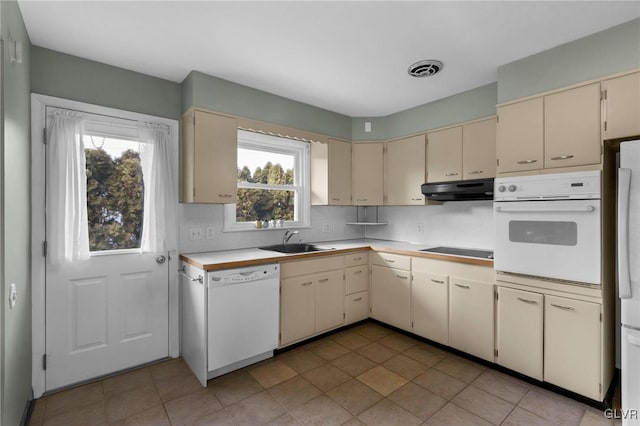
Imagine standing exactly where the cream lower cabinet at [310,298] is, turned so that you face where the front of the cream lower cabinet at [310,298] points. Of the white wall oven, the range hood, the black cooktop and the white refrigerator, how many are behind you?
0

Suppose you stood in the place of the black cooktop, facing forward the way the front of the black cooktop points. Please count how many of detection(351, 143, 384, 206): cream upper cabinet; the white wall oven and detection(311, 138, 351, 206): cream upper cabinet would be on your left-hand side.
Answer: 1

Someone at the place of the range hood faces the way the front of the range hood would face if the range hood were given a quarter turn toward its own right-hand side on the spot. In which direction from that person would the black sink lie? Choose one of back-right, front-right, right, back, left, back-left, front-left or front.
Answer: front-left

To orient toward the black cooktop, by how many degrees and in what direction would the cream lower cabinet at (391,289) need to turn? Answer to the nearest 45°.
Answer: approximately 135° to its left

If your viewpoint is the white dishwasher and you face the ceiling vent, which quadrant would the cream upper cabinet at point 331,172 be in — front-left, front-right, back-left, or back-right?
front-left

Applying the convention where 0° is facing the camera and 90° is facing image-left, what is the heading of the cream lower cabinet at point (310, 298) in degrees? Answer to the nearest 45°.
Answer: approximately 315°

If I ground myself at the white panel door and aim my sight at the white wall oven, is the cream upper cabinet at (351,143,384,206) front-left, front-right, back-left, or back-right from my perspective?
front-left

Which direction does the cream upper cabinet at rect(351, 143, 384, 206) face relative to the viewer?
toward the camera

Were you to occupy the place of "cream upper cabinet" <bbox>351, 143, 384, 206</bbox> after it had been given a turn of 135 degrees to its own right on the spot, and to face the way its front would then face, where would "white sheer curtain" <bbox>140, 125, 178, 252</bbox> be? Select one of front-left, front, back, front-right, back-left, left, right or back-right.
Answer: left

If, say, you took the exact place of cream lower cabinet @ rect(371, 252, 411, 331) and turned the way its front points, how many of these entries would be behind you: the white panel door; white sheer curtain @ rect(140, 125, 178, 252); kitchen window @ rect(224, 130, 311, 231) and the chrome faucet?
0

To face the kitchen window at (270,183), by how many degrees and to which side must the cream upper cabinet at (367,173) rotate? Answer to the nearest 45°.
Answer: approximately 45° to its right

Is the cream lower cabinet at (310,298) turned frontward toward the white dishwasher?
no

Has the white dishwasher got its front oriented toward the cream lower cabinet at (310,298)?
no

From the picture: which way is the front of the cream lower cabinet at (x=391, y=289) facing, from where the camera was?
facing the viewer and to the left of the viewer

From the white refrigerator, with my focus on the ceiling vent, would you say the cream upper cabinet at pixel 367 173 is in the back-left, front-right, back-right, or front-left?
front-right

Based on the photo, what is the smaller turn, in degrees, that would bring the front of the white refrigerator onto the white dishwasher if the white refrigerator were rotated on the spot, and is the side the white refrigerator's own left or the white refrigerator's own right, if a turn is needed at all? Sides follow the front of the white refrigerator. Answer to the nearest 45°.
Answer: approximately 45° to the white refrigerator's own right

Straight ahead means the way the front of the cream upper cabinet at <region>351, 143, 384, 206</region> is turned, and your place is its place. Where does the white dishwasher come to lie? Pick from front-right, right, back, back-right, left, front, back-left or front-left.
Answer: front-right
